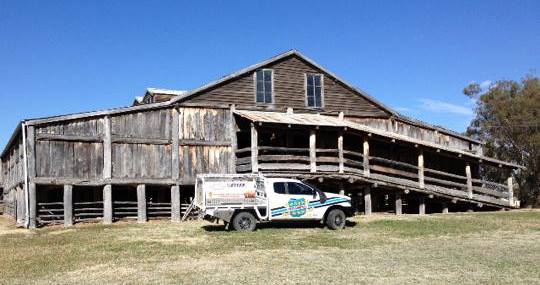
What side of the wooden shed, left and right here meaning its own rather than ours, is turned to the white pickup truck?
front

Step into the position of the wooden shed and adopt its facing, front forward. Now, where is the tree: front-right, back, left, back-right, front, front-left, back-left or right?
back-left

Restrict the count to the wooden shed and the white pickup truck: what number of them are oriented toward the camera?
1

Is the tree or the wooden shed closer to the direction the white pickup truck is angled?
the tree

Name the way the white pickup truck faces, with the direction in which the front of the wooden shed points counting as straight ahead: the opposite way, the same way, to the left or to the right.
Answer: to the left

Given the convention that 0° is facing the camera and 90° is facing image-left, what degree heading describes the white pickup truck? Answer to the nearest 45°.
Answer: approximately 270°

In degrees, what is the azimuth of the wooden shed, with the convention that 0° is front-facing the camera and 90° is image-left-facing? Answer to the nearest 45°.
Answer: approximately 0°

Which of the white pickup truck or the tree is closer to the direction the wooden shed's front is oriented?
the white pickup truck

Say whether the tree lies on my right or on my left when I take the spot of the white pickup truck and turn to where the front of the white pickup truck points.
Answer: on my left
